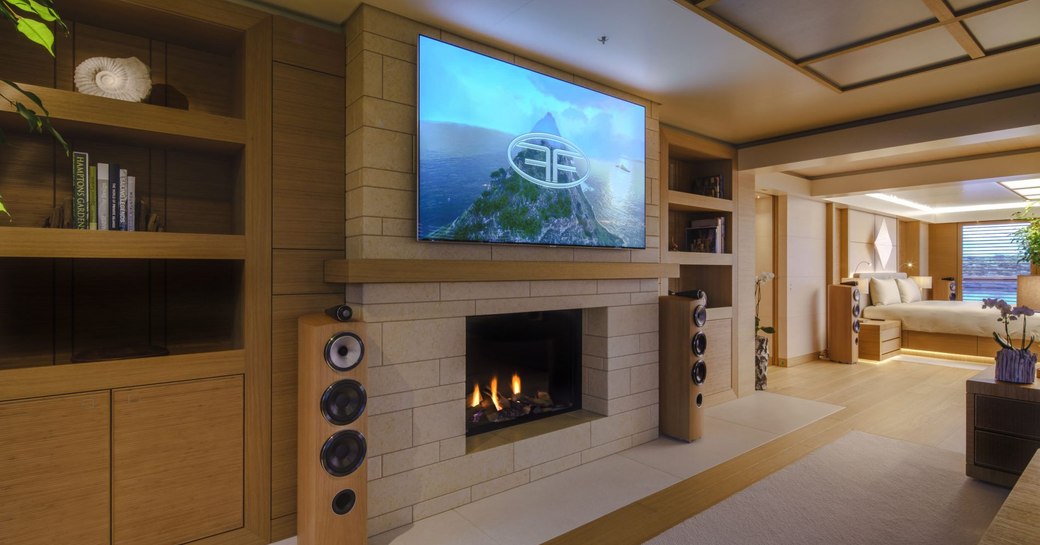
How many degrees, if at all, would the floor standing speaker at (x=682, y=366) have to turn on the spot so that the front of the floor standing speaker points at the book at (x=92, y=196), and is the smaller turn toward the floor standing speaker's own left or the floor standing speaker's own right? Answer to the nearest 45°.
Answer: approximately 90° to the floor standing speaker's own right

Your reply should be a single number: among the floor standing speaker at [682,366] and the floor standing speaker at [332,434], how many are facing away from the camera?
0

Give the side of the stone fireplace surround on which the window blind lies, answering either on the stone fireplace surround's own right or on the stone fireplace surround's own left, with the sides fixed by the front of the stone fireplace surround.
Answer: on the stone fireplace surround's own left

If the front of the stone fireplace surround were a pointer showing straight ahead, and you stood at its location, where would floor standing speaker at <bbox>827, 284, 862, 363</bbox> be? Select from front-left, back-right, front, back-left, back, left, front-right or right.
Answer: left

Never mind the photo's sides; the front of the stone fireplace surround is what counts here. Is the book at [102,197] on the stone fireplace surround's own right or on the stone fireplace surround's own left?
on the stone fireplace surround's own right

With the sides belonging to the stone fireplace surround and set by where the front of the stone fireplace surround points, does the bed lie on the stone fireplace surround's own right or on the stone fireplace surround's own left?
on the stone fireplace surround's own left

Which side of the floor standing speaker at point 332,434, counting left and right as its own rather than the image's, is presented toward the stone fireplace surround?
left

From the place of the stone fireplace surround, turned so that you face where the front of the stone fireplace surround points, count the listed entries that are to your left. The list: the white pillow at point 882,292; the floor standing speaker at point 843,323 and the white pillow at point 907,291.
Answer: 3

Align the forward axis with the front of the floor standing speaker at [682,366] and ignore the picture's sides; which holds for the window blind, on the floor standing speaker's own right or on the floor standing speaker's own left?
on the floor standing speaker's own left

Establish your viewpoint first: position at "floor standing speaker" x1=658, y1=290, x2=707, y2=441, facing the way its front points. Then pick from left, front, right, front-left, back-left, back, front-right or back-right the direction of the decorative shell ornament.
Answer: right

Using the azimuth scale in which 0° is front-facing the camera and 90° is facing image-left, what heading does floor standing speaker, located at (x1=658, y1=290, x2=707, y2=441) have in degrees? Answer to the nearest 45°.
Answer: approximately 315°

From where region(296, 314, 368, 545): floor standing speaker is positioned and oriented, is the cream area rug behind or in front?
in front
